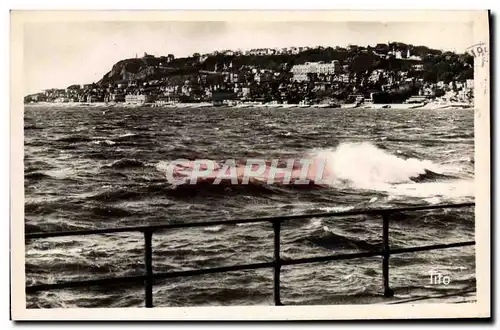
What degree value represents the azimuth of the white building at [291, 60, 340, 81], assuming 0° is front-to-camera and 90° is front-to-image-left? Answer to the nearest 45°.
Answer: approximately 0°
